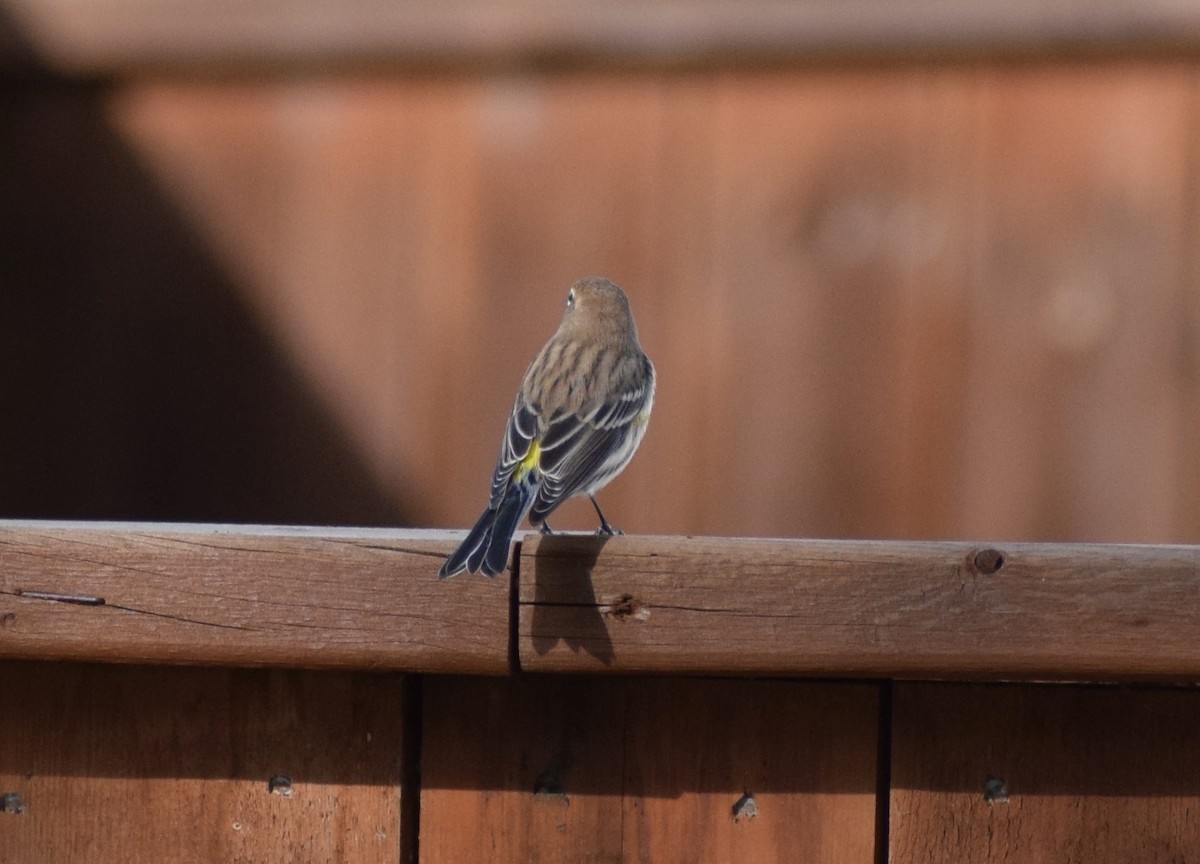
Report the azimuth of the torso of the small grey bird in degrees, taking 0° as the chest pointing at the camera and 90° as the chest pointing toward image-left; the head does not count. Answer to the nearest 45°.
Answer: approximately 225°
